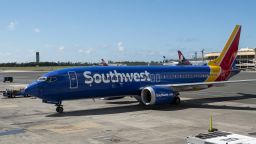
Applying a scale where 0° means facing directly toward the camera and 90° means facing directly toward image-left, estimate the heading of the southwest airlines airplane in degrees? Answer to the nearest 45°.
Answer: approximately 45°
